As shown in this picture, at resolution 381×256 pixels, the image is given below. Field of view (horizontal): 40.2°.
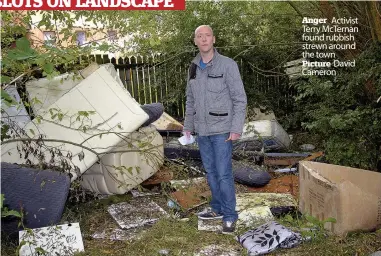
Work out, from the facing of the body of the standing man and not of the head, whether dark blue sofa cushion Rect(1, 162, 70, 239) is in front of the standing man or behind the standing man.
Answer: in front

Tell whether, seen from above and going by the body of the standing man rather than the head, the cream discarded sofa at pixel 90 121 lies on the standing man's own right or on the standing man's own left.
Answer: on the standing man's own right

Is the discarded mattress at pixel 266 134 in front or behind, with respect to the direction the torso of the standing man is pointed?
behind

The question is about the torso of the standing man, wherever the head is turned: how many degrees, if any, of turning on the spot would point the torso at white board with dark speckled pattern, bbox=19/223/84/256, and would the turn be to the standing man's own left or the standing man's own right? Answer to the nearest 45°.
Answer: approximately 45° to the standing man's own right

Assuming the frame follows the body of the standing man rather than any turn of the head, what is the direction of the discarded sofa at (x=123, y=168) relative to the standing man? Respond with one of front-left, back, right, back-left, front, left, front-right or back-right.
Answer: right

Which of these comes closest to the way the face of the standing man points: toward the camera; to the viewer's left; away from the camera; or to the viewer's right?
toward the camera

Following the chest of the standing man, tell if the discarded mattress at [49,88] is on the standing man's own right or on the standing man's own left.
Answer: on the standing man's own right

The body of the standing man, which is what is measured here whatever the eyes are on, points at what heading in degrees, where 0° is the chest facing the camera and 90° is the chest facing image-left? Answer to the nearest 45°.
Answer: approximately 45°

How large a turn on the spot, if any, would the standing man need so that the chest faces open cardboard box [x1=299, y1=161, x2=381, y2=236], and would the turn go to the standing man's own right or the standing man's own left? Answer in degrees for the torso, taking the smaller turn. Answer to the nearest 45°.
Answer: approximately 135° to the standing man's own left
